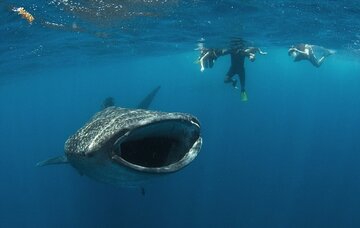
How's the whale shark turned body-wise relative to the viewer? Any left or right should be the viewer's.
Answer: facing the viewer and to the right of the viewer

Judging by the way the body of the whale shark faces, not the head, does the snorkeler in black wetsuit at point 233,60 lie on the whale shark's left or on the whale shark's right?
on the whale shark's left
